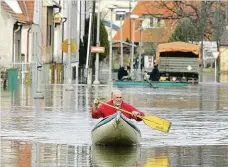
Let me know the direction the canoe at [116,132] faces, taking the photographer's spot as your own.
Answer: facing the viewer

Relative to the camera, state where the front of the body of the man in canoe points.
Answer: toward the camera
